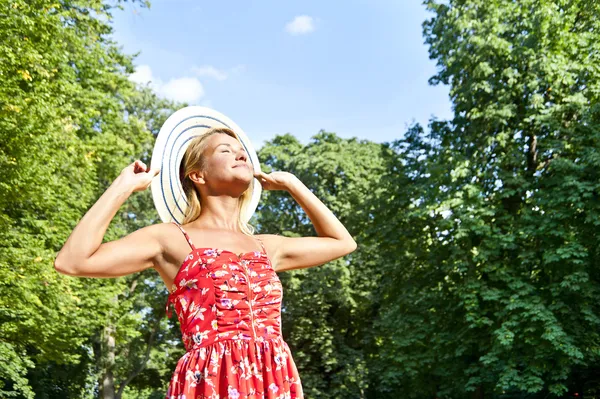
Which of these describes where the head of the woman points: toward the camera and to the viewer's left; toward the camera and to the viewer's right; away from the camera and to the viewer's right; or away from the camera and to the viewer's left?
toward the camera and to the viewer's right

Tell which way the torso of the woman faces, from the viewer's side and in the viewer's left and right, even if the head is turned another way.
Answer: facing the viewer and to the right of the viewer

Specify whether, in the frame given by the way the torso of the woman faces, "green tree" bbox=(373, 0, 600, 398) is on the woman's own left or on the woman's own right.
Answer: on the woman's own left
